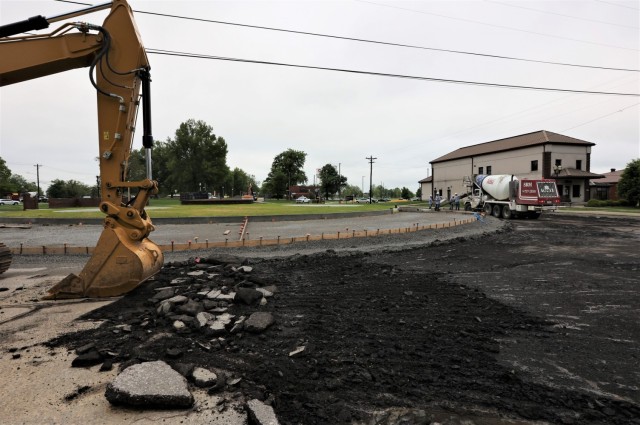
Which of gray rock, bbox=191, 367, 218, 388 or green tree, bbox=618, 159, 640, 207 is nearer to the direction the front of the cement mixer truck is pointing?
the green tree

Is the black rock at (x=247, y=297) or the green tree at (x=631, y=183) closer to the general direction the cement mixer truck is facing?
the green tree
